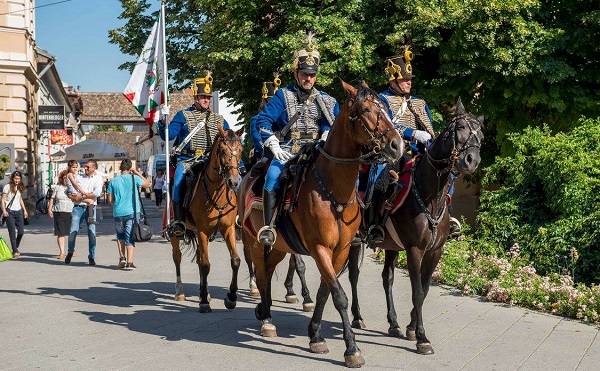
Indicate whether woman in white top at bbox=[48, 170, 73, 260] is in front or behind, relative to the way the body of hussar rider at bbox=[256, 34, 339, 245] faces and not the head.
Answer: behind

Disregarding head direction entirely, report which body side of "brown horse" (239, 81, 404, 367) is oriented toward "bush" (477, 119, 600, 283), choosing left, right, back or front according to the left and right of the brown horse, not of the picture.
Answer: left

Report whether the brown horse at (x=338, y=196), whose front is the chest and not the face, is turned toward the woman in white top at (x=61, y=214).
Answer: no

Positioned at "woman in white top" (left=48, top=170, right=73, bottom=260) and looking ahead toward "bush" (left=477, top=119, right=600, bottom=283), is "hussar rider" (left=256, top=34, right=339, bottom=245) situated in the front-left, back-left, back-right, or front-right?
front-right

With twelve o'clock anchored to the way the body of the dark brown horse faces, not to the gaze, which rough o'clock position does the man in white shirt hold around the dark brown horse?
The man in white shirt is roughly at 6 o'clock from the dark brown horse.

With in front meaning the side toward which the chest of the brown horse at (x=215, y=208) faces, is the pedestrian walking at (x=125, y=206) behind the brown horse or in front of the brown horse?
behind

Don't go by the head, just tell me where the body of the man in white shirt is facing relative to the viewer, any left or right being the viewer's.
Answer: facing the viewer and to the left of the viewer

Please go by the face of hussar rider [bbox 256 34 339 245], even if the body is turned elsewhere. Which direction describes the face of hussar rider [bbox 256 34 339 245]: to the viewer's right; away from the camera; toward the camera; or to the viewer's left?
toward the camera

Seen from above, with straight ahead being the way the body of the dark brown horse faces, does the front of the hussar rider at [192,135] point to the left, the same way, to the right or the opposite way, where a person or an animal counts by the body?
the same way

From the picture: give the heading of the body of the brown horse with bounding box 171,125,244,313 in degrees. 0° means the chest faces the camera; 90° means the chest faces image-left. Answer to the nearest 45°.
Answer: approximately 315°

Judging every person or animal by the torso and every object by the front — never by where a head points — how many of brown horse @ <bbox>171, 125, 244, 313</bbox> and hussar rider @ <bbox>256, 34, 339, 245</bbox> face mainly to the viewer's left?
0

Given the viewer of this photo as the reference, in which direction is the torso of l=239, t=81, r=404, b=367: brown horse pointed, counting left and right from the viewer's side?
facing the viewer and to the right of the viewer

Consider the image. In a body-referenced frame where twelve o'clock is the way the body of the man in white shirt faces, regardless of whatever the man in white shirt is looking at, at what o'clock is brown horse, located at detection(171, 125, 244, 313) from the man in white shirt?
The brown horse is roughly at 10 o'clock from the man in white shirt.

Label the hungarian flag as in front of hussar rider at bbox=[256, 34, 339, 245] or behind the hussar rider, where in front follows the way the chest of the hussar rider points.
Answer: behind
